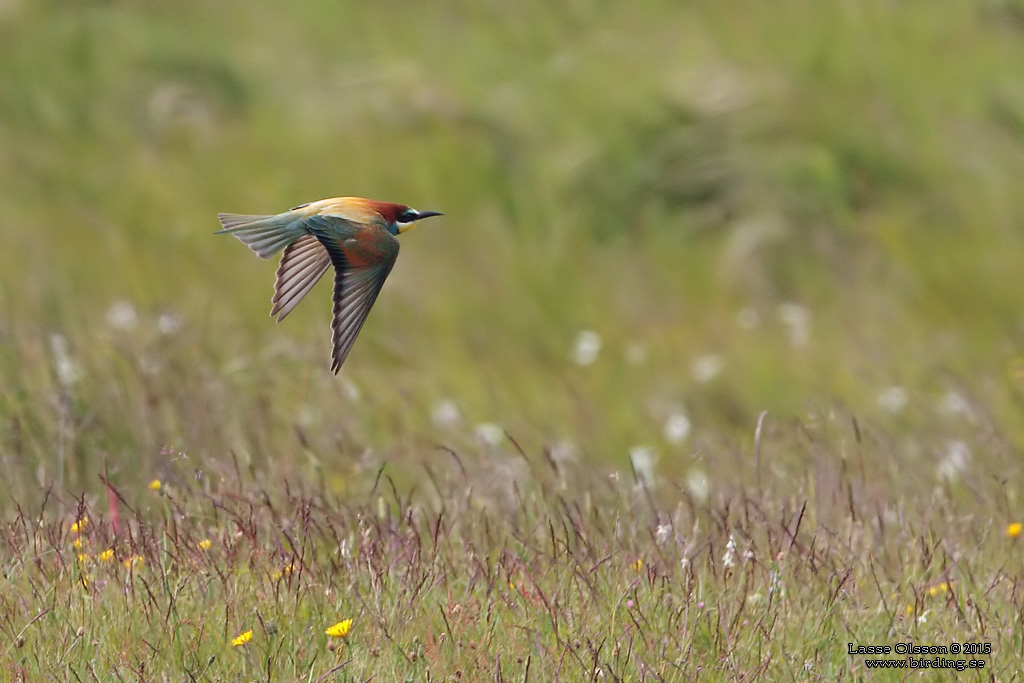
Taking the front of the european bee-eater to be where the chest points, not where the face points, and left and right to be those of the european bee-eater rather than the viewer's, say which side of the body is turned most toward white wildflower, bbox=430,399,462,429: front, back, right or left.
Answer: left

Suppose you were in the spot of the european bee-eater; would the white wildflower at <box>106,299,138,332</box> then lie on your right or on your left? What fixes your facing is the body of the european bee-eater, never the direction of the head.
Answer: on your left

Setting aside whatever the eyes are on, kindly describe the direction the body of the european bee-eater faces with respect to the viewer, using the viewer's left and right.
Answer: facing to the right of the viewer

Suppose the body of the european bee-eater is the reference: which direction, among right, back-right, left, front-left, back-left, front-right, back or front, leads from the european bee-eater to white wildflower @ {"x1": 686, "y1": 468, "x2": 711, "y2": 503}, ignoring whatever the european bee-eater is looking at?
front-left

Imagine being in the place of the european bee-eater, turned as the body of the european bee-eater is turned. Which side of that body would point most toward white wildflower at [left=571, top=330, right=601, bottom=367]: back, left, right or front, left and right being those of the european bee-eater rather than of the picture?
left

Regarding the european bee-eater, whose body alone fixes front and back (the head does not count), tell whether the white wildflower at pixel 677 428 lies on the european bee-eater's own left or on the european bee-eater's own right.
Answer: on the european bee-eater's own left

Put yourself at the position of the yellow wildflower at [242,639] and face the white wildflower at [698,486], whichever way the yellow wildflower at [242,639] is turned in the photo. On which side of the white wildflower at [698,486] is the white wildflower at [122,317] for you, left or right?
left
